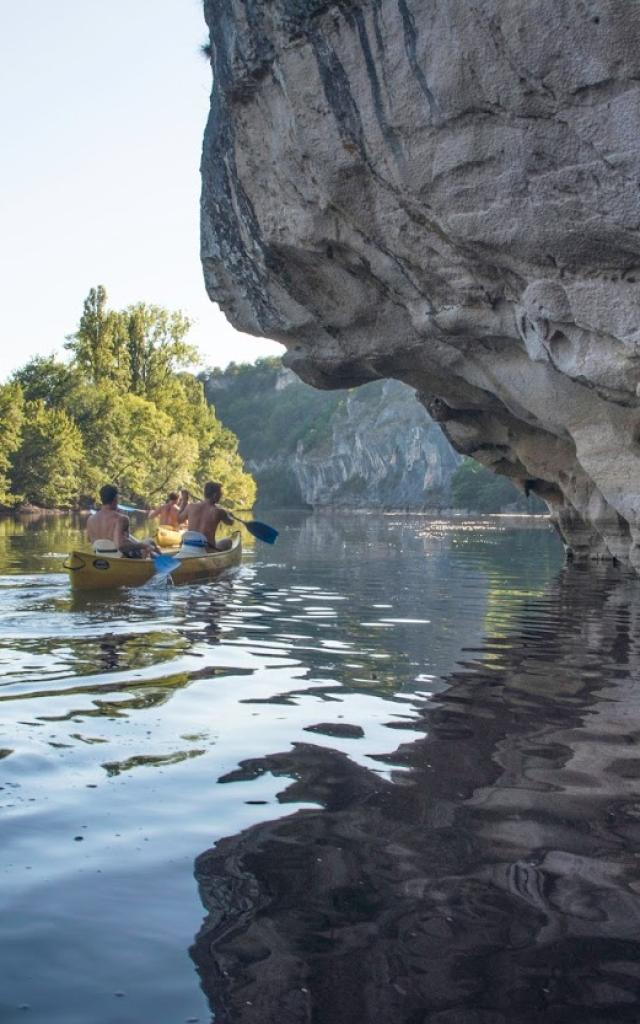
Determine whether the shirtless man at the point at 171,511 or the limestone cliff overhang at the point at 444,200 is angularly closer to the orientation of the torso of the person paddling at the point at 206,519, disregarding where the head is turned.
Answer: the shirtless man

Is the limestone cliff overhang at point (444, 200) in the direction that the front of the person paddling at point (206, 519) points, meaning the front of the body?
no

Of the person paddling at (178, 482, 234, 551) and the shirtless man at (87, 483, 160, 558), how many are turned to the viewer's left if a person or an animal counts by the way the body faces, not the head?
0

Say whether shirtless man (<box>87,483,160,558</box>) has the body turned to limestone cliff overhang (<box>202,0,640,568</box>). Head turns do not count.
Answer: no

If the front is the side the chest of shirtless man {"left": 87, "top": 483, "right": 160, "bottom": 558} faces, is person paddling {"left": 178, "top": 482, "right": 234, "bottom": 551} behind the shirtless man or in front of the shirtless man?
in front

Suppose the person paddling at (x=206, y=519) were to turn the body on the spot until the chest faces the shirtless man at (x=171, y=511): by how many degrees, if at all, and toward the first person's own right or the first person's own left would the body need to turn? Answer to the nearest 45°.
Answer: approximately 45° to the first person's own left

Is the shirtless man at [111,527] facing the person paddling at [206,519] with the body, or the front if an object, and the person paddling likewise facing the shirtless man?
no

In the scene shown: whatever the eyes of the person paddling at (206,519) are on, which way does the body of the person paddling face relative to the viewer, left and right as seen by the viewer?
facing away from the viewer and to the right of the viewer

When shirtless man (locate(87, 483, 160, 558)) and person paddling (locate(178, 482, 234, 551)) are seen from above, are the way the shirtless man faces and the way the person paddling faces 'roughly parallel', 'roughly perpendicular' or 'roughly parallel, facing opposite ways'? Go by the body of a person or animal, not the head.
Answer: roughly parallel

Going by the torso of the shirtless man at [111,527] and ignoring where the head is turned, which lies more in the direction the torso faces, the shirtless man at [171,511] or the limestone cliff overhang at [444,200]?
the shirtless man

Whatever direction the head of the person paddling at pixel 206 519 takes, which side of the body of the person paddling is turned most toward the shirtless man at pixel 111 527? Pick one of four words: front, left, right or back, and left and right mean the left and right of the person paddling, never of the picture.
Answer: back

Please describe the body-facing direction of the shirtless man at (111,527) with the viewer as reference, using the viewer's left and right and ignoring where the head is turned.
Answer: facing away from the viewer and to the right of the viewer

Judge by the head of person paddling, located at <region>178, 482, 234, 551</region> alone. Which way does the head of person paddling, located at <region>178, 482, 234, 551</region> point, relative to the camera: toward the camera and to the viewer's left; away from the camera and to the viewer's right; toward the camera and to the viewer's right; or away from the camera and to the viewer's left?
away from the camera and to the viewer's right

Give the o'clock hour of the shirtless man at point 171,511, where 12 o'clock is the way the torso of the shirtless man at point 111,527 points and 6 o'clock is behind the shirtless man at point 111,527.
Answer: the shirtless man at point 171,511 is roughly at 11 o'clock from the shirtless man at point 111,527.
